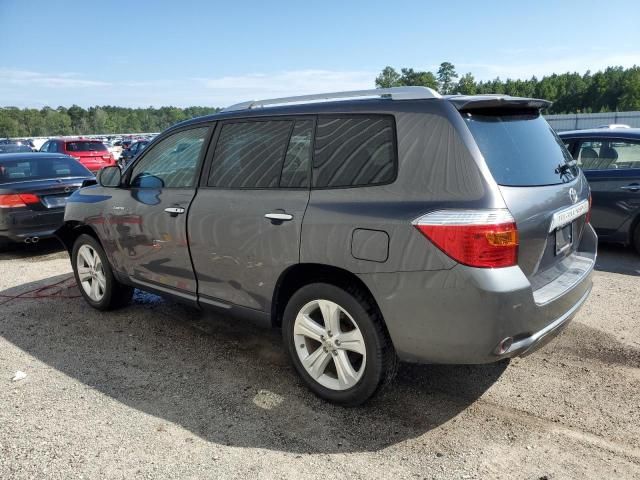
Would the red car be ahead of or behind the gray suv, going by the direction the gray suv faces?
ahead

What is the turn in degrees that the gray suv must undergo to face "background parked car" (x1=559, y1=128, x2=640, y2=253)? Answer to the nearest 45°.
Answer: approximately 90° to its right

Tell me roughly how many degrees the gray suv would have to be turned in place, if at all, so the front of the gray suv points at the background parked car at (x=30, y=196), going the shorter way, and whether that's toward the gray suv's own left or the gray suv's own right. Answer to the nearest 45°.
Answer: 0° — it already faces it

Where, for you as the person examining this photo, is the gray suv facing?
facing away from the viewer and to the left of the viewer

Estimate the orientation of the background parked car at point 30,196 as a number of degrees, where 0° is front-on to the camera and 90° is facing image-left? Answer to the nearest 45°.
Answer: approximately 135°

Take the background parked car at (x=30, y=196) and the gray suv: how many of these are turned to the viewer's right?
0

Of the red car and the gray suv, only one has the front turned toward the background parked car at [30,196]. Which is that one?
the gray suv

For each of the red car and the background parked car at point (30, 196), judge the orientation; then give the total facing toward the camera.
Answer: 0

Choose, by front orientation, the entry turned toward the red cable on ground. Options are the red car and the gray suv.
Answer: the gray suv

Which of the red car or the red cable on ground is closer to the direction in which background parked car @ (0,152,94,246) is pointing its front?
the red car

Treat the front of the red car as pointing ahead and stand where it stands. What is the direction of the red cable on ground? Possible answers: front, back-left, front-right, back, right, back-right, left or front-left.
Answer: back-left
